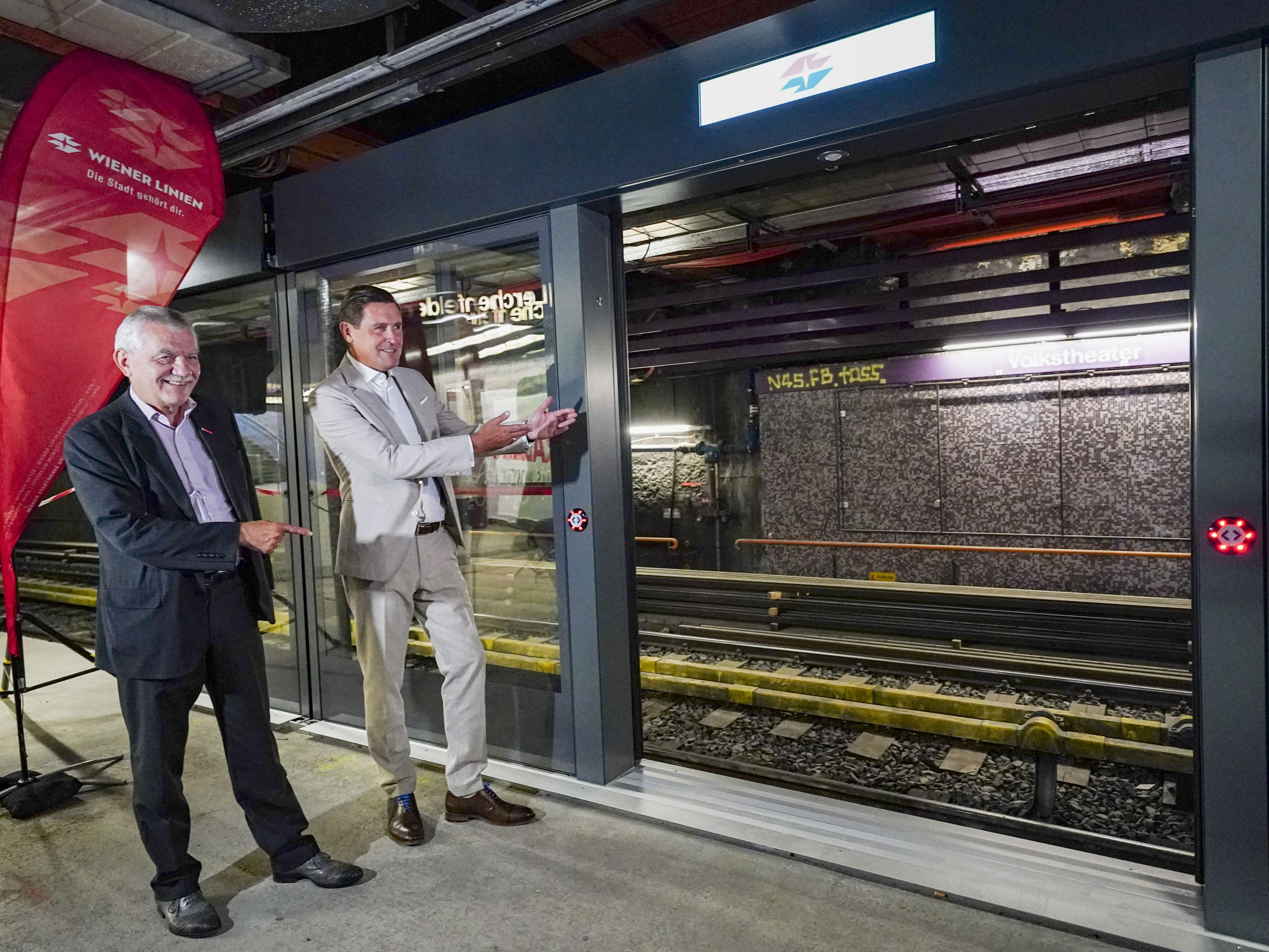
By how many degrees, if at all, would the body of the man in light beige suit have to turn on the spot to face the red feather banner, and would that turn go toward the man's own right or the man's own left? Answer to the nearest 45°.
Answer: approximately 180°

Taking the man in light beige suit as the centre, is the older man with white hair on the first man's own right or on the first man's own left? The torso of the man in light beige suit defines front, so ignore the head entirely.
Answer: on the first man's own right

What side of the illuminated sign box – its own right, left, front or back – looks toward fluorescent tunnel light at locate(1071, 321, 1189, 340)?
back

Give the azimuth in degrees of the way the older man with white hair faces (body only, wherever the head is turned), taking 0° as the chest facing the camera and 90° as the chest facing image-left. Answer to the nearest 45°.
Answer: approximately 315°

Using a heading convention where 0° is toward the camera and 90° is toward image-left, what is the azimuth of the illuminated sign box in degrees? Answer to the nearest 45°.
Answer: approximately 45°

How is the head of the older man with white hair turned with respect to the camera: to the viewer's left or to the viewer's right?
to the viewer's right
